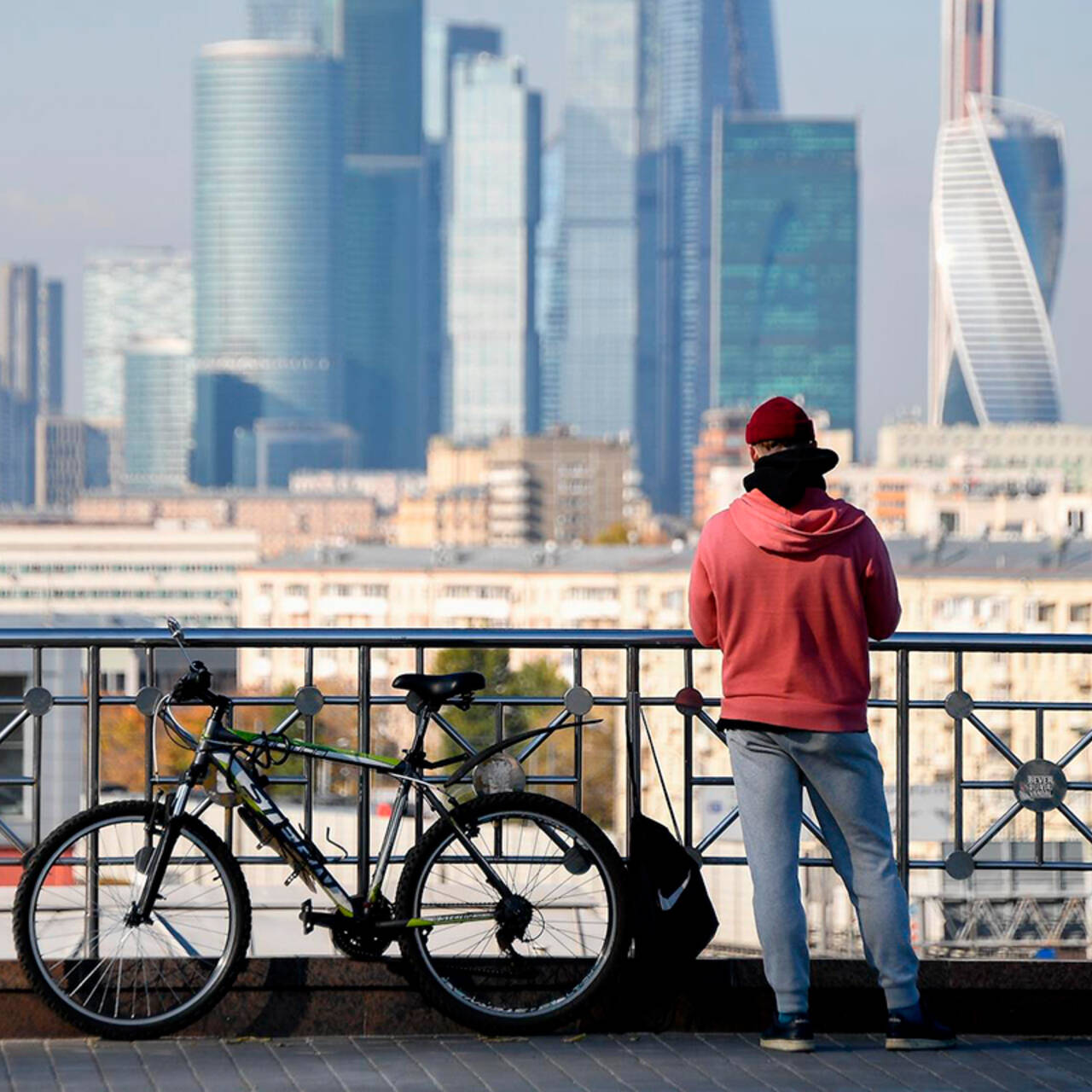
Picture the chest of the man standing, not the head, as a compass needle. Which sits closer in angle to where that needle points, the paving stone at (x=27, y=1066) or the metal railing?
the metal railing

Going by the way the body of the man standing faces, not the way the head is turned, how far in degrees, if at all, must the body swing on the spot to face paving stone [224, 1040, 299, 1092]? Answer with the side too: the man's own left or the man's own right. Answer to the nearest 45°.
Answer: approximately 90° to the man's own left

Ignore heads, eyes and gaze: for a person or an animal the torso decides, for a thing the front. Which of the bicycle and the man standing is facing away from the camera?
the man standing

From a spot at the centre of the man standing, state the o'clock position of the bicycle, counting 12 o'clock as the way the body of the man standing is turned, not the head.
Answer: The bicycle is roughly at 9 o'clock from the man standing.

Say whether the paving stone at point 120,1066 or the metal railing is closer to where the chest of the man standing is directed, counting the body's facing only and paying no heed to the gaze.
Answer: the metal railing

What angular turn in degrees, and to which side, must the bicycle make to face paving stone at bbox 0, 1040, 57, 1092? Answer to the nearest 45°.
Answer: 0° — it already faces it

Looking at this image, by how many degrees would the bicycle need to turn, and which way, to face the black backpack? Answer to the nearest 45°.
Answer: approximately 180°

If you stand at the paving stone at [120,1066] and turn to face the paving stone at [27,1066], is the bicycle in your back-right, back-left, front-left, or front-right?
back-right

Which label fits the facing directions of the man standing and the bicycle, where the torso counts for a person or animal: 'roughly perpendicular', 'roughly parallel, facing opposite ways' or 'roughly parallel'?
roughly perpendicular

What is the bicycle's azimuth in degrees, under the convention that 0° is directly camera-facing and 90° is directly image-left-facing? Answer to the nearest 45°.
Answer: approximately 90°

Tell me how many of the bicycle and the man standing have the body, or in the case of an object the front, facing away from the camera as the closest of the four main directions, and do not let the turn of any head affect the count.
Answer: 1

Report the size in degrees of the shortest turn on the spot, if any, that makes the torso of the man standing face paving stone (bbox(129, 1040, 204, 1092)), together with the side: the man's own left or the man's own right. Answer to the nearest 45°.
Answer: approximately 90° to the man's own left

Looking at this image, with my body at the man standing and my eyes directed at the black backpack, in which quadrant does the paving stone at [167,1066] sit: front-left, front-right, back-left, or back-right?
front-left

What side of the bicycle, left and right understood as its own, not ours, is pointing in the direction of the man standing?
back

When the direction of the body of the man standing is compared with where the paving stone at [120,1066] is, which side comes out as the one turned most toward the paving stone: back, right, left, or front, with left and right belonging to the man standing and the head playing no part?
left

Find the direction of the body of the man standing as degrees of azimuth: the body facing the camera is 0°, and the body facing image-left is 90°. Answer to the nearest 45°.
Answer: approximately 180°
